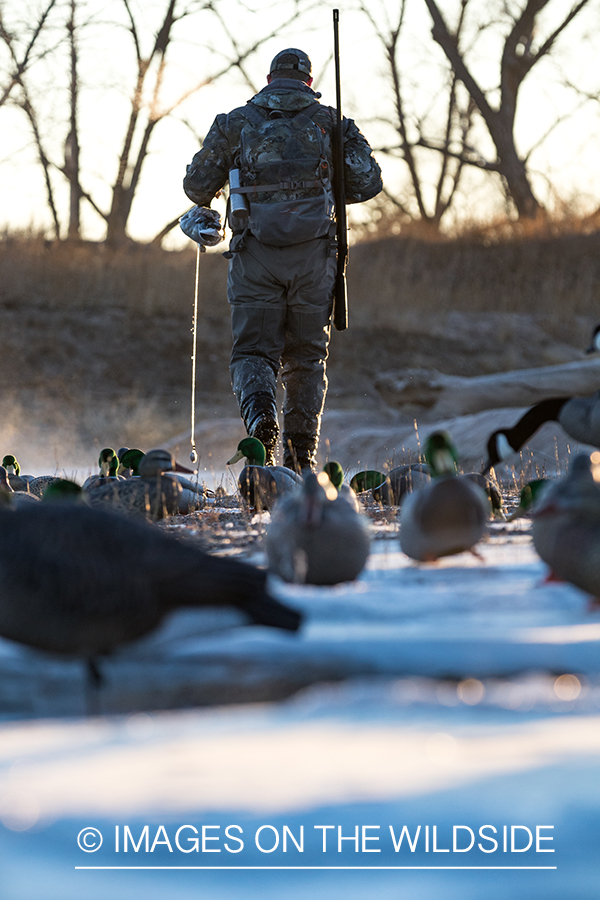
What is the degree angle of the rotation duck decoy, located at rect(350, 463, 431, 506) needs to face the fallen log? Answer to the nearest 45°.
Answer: approximately 90° to its right

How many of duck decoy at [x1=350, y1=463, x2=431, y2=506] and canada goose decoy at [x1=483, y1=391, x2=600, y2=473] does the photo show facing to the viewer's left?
2

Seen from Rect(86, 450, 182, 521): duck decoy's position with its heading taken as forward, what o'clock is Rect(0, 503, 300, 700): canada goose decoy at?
The canada goose decoy is roughly at 3 o'clock from the duck decoy.

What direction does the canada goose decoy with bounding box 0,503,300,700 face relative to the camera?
to the viewer's right

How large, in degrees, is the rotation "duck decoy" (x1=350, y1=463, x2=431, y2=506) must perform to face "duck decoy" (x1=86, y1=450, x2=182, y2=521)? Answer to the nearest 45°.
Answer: approximately 45° to its left

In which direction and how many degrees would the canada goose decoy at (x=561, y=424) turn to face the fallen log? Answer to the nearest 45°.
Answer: approximately 90° to its right

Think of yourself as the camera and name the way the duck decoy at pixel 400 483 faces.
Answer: facing to the left of the viewer

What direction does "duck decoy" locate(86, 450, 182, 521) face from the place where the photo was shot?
facing to the right of the viewer

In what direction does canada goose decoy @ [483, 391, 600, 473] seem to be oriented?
to the viewer's left

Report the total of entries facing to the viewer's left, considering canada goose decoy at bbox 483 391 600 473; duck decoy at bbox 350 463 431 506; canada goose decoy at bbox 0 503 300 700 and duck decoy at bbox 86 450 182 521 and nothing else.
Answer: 2

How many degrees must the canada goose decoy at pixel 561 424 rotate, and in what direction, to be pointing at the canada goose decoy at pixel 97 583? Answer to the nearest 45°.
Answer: approximately 45° to its left
